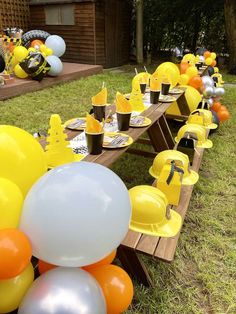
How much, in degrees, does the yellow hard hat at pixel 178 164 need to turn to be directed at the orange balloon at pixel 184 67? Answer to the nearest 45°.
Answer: approximately 135° to its left

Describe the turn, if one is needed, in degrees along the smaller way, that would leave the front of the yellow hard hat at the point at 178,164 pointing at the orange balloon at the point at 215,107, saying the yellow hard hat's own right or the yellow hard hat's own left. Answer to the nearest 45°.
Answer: approximately 135° to the yellow hard hat's own left

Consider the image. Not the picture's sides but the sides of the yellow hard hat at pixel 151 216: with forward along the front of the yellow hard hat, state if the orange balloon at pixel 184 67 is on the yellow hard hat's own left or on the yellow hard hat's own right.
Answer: on the yellow hard hat's own left

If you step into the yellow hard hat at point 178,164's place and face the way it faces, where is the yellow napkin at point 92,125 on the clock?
The yellow napkin is roughly at 3 o'clock from the yellow hard hat.

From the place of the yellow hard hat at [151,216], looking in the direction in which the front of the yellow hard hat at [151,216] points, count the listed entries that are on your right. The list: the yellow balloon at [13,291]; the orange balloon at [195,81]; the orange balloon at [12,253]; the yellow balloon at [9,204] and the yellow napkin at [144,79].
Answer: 3

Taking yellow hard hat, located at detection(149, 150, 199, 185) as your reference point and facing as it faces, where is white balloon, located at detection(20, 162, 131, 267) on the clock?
The white balloon is roughly at 2 o'clock from the yellow hard hat.

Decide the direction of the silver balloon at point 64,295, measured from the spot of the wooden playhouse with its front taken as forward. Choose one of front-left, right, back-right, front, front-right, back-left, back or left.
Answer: front-right

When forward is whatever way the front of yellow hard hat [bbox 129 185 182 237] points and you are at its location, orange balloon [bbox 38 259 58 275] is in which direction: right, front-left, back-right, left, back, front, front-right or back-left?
right

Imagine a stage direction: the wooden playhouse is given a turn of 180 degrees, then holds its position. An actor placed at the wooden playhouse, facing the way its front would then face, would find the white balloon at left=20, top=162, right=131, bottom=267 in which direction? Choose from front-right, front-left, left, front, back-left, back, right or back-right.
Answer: back-left

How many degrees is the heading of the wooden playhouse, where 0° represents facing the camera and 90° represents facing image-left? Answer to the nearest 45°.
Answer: approximately 315°

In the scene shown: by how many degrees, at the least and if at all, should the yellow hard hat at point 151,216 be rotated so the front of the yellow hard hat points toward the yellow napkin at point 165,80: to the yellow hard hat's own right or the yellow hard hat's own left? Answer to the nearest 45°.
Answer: approximately 135° to the yellow hard hat's own left
